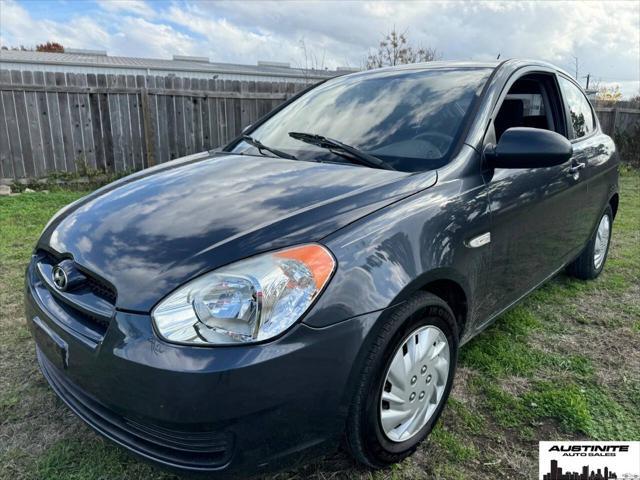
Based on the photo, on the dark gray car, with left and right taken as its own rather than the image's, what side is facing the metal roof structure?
right

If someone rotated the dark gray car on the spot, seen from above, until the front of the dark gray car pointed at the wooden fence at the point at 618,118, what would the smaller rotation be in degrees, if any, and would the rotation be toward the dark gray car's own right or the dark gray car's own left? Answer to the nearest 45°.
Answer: approximately 180°

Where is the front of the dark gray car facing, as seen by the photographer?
facing the viewer and to the left of the viewer

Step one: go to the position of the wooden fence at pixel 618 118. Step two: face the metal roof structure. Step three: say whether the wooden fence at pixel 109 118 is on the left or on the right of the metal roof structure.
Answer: left

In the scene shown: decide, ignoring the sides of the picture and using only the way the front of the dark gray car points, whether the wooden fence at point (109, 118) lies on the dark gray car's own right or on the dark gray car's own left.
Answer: on the dark gray car's own right

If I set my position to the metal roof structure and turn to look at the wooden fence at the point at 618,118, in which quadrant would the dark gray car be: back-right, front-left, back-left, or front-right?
front-right
